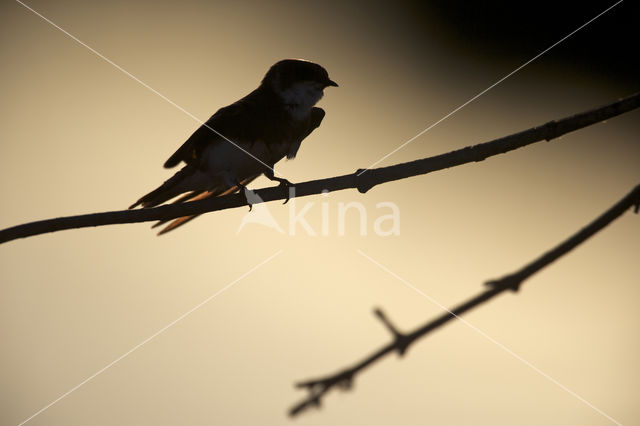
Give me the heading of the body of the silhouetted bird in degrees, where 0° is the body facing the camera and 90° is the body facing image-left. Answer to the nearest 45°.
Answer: approximately 270°
